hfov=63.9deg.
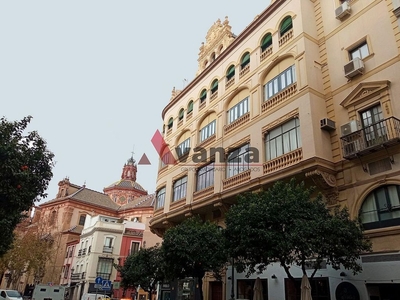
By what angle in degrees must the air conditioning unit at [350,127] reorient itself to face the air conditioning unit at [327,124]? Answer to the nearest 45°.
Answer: approximately 45° to its right

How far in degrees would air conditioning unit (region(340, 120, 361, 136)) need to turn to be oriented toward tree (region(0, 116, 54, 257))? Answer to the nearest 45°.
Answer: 0° — it already faces it

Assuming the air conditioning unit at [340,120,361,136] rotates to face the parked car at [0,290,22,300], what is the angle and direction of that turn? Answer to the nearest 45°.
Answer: approximately 45° to its right

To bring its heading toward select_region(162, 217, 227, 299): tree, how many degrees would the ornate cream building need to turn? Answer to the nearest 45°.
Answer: approximately 45° to its right

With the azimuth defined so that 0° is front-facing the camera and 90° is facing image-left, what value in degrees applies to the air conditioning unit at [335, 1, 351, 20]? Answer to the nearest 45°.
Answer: approximately 45°

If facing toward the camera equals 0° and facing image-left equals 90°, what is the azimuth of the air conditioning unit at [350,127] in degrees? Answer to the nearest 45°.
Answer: approximately 45°
